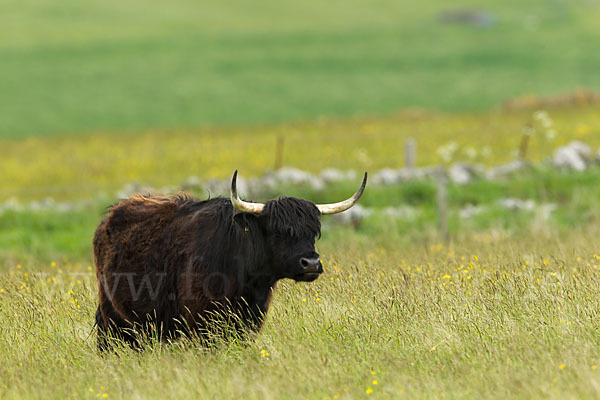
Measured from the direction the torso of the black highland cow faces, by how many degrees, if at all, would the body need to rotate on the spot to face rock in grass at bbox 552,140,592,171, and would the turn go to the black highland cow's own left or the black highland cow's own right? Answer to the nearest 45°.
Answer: approximately 45° to the black highland cow's own left

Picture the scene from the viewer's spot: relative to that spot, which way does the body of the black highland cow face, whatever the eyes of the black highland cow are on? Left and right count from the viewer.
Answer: facing to the right of the viewer
